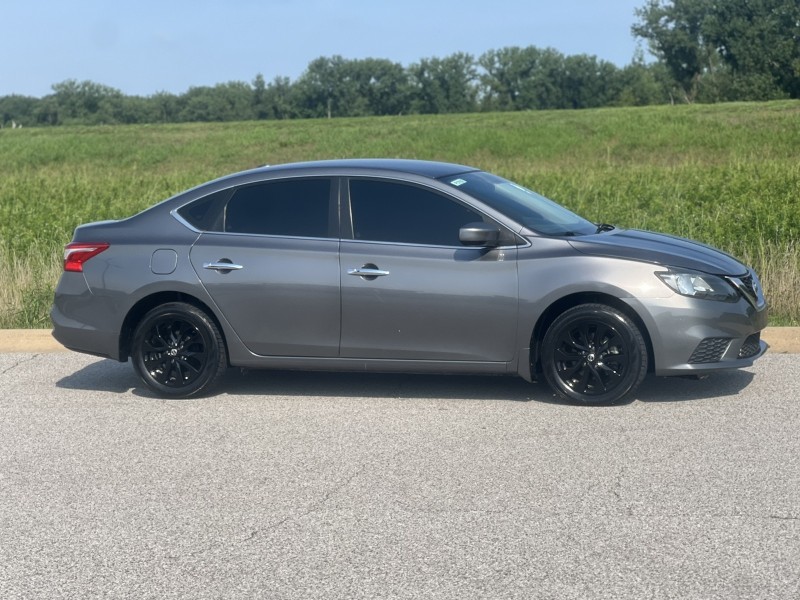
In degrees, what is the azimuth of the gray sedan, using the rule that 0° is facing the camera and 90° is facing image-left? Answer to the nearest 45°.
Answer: approximately 270°
